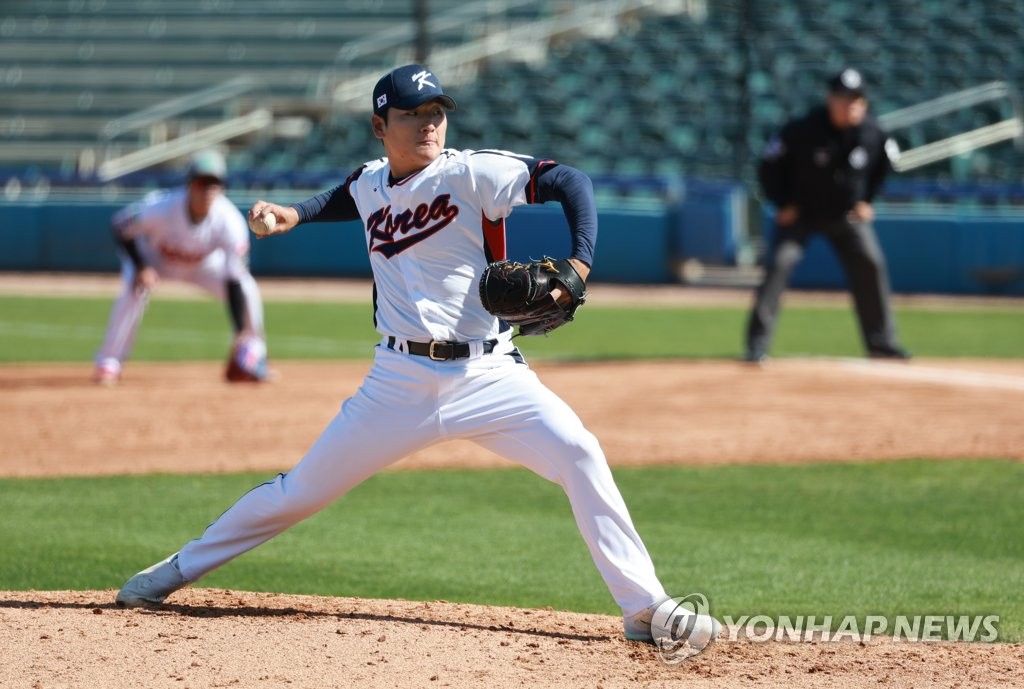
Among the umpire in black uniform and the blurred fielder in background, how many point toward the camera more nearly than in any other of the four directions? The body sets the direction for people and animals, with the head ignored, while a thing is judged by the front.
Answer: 2

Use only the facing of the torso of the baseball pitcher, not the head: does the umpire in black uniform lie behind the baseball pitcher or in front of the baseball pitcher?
behind

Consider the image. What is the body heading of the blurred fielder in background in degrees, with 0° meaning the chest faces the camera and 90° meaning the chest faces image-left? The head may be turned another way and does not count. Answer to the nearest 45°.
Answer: approximately 0°

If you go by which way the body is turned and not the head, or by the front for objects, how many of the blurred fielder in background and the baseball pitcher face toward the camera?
2

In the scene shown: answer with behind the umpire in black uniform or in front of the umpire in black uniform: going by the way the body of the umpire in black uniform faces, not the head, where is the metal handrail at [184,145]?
behind

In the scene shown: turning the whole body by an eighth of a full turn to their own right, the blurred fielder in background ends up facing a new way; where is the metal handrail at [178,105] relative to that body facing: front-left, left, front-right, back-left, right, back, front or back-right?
back-right

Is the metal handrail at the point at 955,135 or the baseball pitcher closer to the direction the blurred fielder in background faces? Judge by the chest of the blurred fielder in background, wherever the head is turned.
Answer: the baseball pitcher

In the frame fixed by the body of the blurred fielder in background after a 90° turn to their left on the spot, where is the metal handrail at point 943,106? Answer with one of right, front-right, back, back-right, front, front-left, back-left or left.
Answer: front-left
